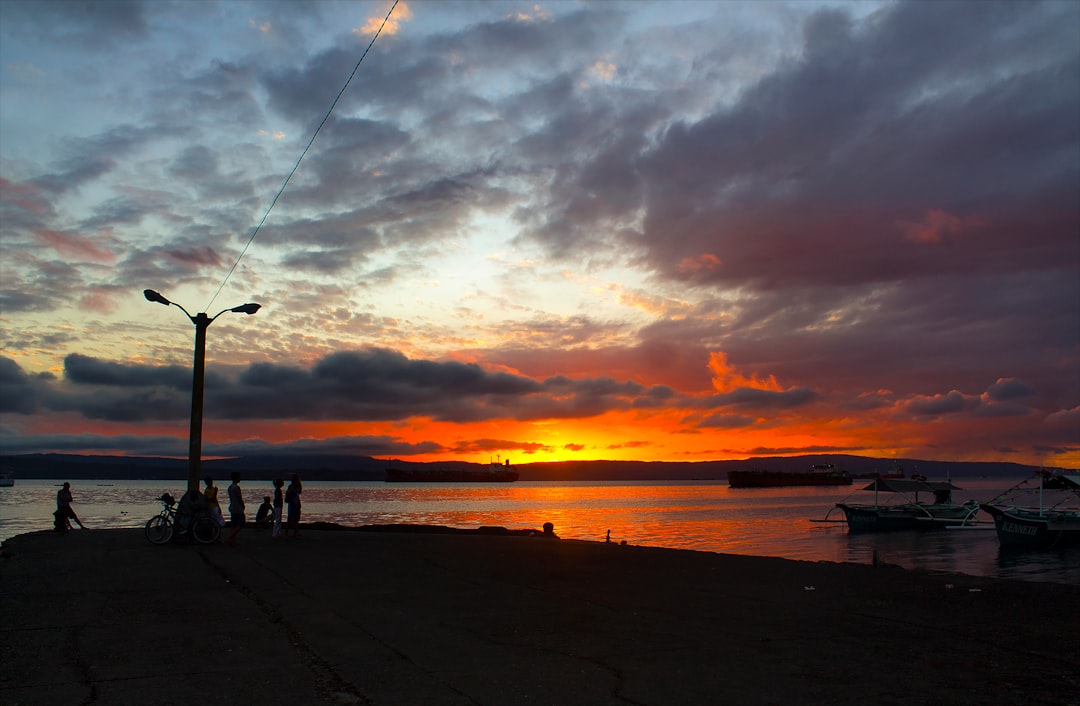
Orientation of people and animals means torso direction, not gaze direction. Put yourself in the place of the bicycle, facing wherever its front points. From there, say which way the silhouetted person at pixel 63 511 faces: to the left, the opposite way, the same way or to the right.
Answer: the opposite way

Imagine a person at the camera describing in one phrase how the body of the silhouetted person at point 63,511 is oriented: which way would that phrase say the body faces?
to the viewer's right

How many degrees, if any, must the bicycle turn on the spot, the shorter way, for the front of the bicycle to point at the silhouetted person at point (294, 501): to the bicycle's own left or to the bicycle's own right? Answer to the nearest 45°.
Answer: approximately 135° to the bicycle's own right

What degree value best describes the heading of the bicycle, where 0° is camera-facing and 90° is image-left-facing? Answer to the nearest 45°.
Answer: approximately 90°

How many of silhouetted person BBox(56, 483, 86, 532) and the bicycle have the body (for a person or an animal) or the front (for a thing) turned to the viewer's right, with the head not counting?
1

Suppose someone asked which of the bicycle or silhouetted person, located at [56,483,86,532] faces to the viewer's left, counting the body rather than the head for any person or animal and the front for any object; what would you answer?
the bicycle

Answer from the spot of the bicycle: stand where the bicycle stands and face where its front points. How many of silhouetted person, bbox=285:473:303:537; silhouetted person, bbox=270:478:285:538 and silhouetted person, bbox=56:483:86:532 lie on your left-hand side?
0

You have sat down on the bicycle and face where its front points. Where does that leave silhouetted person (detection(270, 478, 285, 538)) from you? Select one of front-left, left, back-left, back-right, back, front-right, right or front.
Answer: back-right
